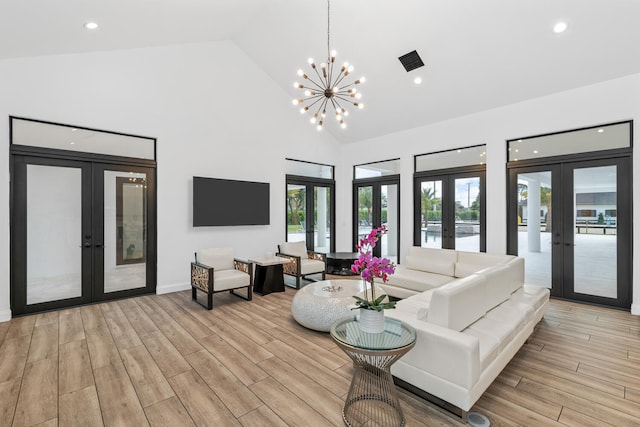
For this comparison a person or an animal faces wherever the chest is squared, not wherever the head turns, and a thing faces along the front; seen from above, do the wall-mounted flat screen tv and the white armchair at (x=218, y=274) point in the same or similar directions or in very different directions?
same or similar directions

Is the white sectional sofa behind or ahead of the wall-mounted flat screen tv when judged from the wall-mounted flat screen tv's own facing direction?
ahead

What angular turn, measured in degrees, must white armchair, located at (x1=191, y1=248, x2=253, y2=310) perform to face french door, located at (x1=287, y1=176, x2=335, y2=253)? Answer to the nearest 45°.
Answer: approximately 90° to its left

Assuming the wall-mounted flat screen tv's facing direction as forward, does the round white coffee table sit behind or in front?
in front

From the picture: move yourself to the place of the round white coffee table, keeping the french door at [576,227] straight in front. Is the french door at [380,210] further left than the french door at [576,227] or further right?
left

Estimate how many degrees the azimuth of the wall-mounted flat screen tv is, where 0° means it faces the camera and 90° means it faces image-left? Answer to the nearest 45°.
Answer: approximately 315°

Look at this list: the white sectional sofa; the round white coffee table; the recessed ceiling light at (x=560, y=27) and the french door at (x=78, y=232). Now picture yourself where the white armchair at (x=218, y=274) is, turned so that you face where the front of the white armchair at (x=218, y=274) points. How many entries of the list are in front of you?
3

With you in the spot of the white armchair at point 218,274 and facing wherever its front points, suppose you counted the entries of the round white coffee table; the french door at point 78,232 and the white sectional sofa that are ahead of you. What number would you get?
2

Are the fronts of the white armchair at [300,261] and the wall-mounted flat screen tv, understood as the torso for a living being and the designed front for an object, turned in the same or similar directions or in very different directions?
same or similar directions

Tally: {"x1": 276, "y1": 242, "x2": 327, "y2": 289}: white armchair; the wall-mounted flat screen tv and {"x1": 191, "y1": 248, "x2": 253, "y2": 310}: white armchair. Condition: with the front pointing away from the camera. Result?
0

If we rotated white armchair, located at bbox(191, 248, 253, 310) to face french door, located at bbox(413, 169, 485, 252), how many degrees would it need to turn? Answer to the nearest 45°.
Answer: approximately 45° to its left

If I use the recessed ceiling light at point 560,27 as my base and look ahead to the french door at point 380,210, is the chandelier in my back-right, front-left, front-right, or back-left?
front-left

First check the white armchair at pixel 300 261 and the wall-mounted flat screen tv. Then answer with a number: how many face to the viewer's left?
0

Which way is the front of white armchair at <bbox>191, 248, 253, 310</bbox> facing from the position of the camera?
facing the viewer and to the right of the viewer

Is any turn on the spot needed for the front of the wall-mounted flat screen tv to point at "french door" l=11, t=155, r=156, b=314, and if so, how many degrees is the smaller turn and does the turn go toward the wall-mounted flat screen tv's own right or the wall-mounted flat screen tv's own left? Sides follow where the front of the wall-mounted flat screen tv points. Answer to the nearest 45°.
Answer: approximately 135° to the wall-mounted flat screen tv's own right
